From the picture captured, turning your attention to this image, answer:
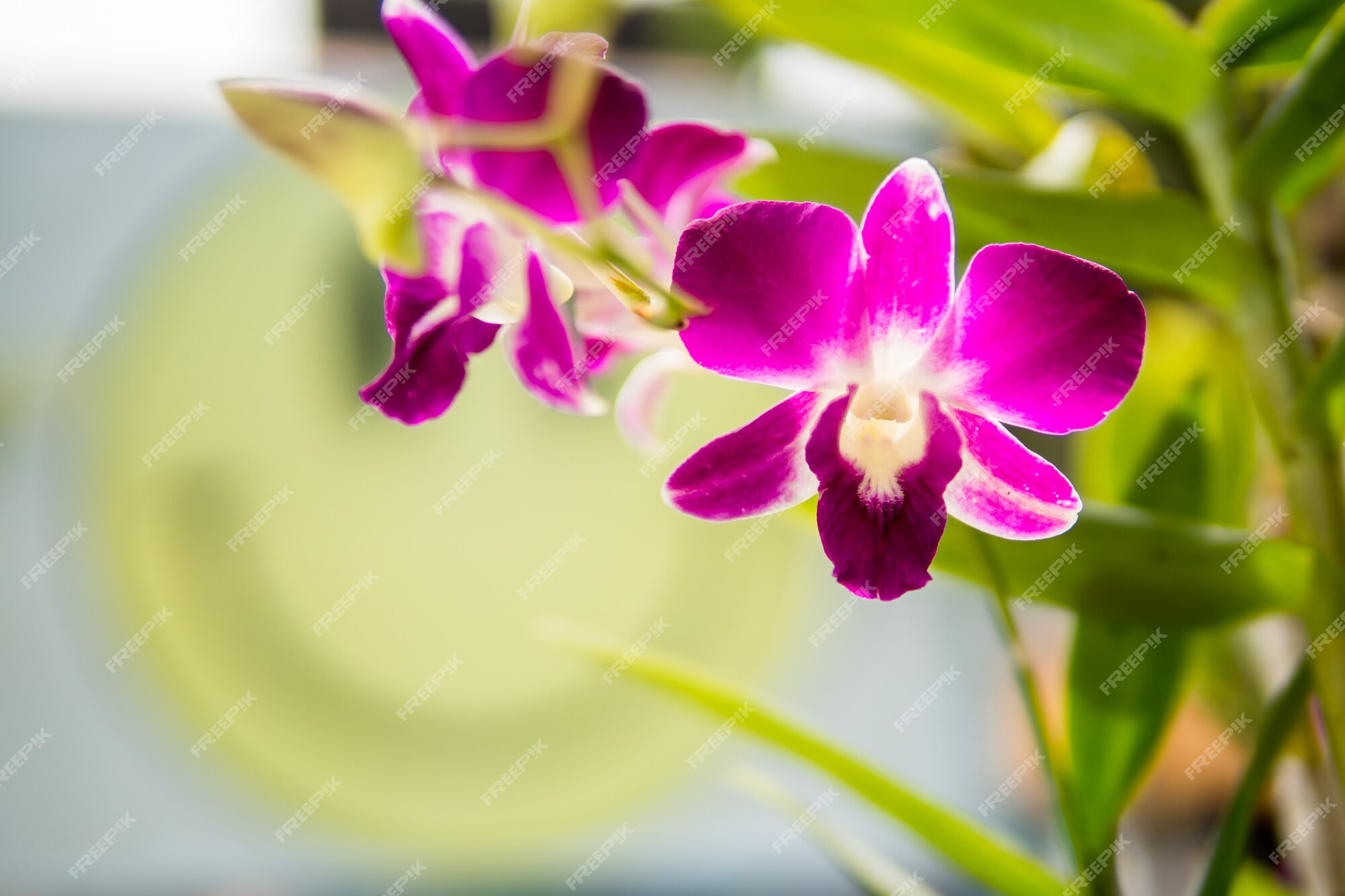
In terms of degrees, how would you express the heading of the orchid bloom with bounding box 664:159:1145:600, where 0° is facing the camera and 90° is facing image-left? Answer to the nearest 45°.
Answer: approximately 0°
